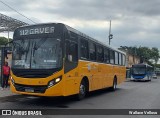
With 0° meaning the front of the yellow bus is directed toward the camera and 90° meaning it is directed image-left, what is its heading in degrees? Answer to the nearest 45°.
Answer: approximately 45°
